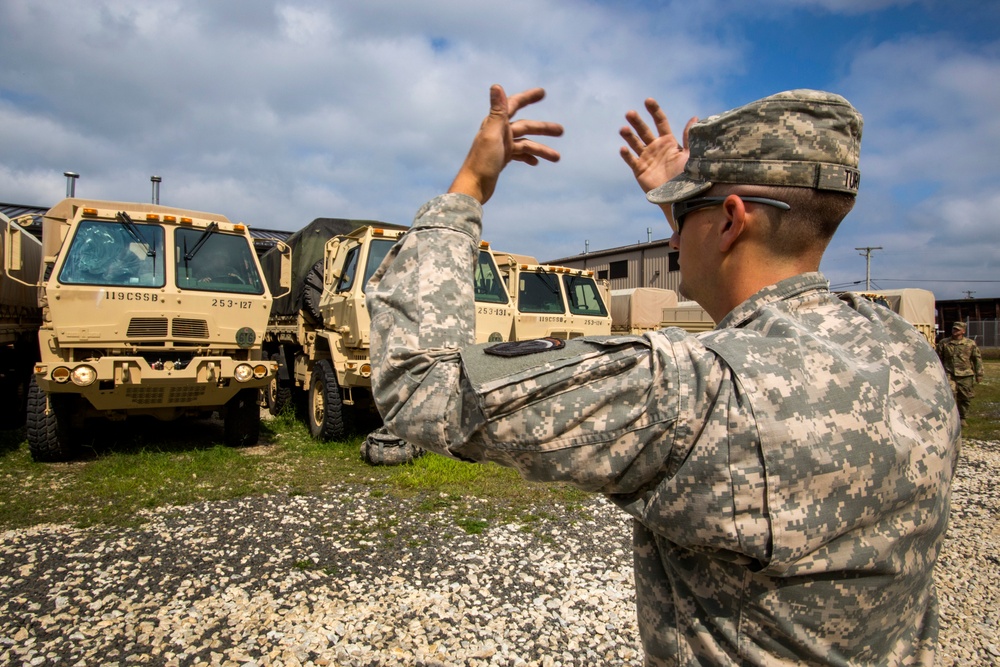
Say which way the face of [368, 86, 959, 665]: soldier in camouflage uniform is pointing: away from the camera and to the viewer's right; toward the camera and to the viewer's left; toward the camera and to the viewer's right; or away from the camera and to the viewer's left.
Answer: away from the camera and to the viewer's left

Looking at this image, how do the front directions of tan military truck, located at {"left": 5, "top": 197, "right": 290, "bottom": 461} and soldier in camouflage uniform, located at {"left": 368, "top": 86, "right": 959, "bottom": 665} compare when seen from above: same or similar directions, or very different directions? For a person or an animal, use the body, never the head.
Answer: very different directions

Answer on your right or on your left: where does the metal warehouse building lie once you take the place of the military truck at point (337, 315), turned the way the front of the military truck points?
on your left

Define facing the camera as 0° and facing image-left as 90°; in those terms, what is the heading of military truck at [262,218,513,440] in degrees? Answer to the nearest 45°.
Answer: approximately 315°

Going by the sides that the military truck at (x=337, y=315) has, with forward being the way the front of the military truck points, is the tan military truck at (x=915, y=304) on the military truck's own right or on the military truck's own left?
on the military truck's own left

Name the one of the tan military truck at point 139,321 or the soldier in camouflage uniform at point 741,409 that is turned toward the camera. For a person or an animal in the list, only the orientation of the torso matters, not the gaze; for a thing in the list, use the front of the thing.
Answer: the tan military truck

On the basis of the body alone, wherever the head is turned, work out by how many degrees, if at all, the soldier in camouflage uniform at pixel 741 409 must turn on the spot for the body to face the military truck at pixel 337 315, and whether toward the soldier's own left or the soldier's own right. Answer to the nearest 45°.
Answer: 0° — they already face it

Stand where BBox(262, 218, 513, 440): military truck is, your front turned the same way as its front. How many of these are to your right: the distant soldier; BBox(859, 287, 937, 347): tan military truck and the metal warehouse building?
0

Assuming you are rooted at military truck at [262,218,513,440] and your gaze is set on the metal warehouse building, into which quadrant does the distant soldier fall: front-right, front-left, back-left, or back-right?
front-right

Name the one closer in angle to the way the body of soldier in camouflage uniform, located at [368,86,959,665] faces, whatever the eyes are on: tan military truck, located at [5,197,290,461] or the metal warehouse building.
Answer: the tan military truck

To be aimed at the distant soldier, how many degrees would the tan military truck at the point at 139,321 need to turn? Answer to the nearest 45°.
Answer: approximately 90° to its left

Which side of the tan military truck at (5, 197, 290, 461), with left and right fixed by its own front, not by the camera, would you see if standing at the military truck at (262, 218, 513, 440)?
left

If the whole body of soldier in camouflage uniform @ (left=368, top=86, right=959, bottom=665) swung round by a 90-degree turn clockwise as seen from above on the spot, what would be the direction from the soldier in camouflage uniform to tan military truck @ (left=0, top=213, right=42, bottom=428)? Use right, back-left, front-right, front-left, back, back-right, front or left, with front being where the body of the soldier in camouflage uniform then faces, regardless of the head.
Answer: left

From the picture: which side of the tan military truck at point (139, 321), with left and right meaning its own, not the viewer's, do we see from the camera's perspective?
front

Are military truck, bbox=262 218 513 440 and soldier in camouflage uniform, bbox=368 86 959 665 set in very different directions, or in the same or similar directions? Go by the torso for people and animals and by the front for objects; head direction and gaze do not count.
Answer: very different directions

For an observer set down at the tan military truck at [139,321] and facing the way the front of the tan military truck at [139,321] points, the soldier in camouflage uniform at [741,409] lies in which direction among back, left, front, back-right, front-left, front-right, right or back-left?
front

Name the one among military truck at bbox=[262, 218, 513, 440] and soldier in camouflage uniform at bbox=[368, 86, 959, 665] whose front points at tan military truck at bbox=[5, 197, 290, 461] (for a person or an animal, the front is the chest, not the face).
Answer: the soldier in camouflage uniform

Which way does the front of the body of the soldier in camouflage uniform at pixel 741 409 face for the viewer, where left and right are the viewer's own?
facing away from the viewer and to the left of the viewer
